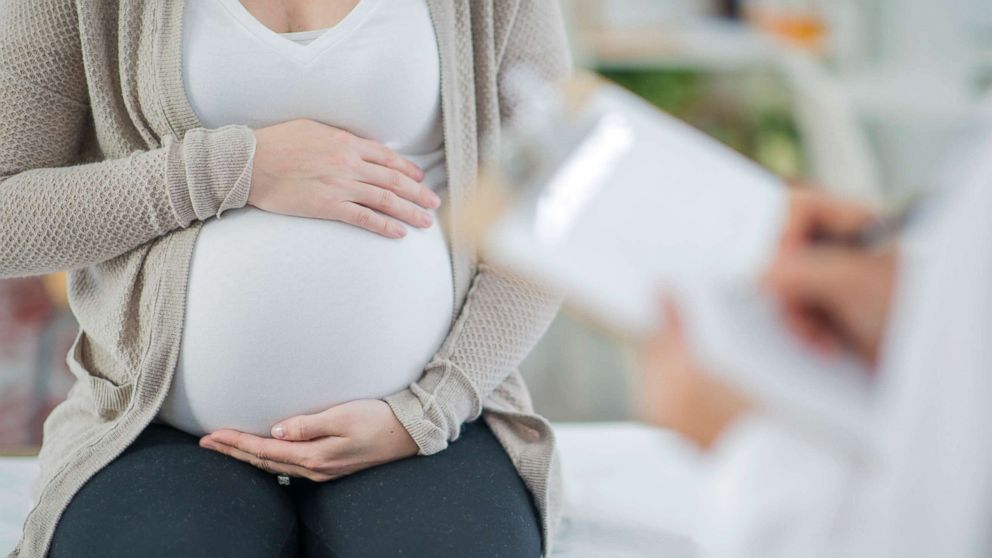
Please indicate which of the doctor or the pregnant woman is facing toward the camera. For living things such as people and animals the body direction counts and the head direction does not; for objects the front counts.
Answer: the pregnant woman

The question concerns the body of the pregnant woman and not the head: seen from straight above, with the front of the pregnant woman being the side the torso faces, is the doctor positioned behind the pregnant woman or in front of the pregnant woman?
in front

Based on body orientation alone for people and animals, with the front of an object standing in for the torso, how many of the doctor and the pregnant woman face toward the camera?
1

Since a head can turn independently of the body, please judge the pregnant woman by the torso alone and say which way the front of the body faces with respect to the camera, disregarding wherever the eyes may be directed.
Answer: toward the camera

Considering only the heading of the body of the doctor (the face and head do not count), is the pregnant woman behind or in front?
in front

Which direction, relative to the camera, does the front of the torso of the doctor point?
to the viewer's left
